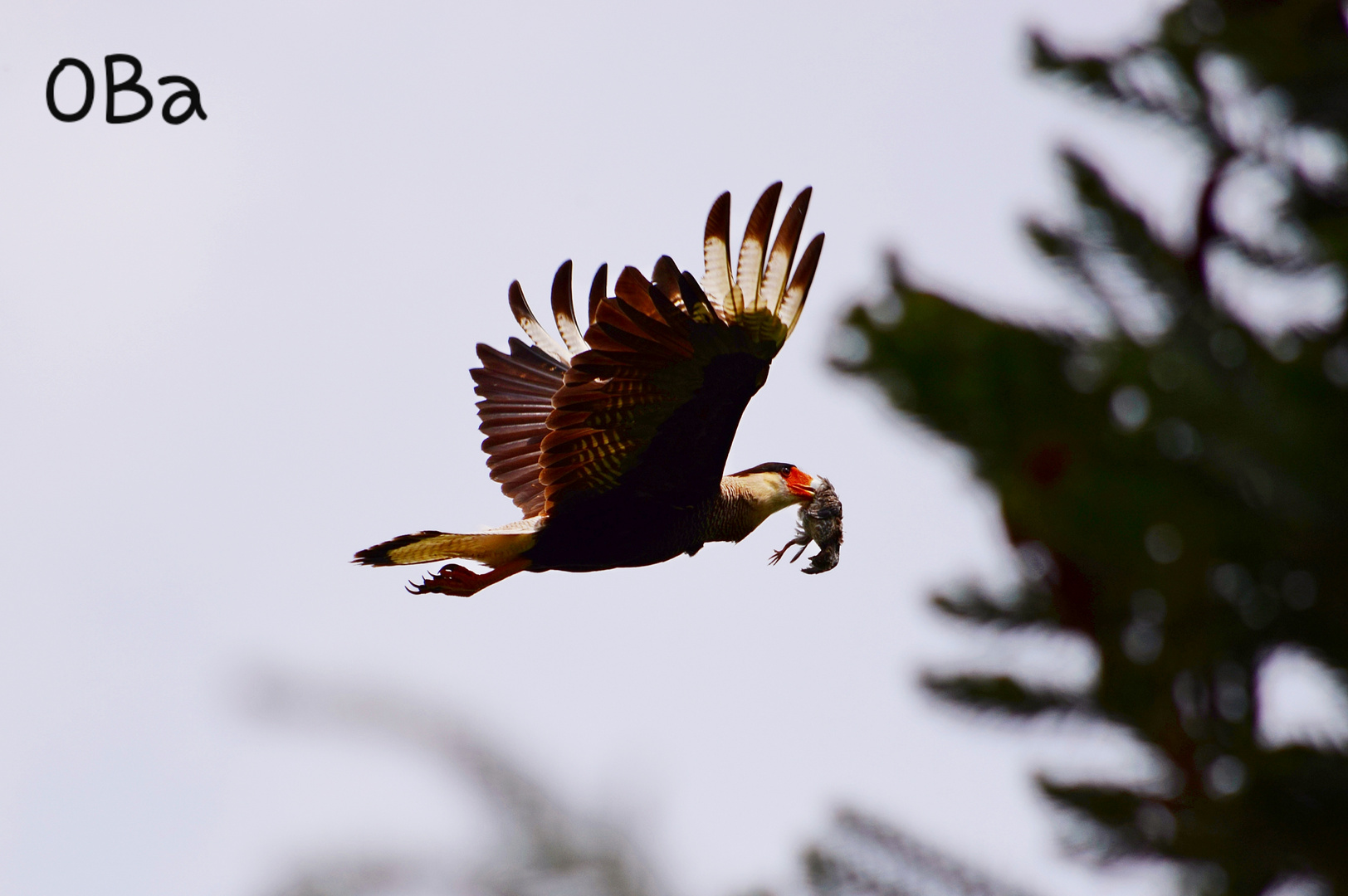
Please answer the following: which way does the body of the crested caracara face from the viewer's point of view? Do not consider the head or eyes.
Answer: to the viewer's right
